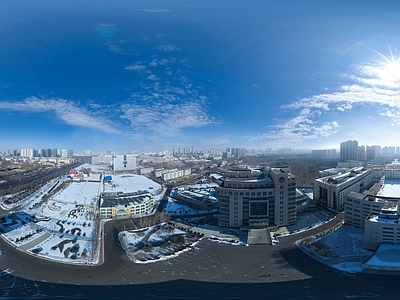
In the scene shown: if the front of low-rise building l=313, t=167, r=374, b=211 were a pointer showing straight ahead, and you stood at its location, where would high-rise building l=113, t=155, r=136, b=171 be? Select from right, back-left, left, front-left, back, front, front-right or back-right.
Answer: front-right

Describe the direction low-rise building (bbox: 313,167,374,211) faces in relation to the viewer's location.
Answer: facing the viewer and to the left of the viewer

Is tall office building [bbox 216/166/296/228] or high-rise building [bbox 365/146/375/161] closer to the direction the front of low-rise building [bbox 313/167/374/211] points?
the tall office building

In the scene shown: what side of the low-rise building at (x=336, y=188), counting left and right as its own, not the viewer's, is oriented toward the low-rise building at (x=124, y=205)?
front

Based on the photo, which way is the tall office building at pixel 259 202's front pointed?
toward the camera

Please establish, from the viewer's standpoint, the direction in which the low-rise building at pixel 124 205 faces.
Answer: facing the viewer

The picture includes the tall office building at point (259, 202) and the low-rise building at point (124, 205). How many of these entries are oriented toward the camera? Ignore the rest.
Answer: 2

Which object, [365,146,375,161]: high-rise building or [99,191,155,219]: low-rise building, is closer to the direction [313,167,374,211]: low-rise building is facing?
the low-rise building

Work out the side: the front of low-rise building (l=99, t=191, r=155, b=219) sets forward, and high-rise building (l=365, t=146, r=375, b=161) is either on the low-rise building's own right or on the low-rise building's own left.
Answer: on the low-rise building's own left

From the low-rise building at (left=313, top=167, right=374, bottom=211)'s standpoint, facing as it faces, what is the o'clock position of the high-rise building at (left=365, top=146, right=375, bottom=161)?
The high-rise building is roughly at 5 o'clock from the low-rise building.

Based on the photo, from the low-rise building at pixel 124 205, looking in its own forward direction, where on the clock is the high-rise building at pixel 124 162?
The high-rise building is roughly at 6 o'clock from the low-rise building.

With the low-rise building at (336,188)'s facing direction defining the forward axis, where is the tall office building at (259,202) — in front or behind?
in front
